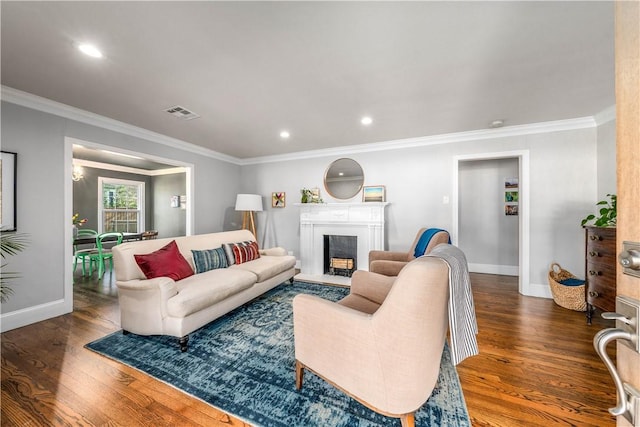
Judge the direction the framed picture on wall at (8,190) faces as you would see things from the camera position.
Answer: facing the viewer and to the right of the viewer

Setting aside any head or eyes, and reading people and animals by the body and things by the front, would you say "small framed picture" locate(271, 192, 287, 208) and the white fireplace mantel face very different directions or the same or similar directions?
same or similar directions

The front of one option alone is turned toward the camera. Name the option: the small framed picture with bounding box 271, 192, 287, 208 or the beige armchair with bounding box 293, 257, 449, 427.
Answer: the small framed picture

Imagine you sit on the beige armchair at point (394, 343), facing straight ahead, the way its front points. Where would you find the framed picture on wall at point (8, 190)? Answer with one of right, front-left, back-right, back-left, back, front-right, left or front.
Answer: front-left

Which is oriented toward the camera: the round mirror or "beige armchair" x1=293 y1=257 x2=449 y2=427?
the round mirror

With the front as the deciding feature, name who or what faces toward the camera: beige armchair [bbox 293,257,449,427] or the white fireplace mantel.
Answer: the white fireplace mantel

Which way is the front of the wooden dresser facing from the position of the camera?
facing the viewer and to the left of the viewer

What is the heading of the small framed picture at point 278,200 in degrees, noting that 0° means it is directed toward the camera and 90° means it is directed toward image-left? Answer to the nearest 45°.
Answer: approximately 0°

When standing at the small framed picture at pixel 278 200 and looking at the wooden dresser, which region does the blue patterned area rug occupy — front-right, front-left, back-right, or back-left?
front-right

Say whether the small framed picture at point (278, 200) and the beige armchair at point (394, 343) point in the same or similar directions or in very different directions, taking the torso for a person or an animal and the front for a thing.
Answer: very different directions

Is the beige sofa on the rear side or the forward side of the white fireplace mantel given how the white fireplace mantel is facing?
on the forward side

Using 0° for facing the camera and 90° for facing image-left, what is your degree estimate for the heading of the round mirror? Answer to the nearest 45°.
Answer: approximately 0°

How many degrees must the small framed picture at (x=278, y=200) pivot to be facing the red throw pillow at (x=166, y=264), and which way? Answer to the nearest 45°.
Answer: approximately 45° to its right

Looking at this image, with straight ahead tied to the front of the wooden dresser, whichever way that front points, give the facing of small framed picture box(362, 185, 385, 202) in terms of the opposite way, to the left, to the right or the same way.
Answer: to the left

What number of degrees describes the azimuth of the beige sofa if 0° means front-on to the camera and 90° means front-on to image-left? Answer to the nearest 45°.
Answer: approximately 315°

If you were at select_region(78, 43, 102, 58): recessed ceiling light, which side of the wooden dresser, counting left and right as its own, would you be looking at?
front

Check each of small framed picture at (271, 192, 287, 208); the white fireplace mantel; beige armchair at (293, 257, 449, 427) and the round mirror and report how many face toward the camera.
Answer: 3

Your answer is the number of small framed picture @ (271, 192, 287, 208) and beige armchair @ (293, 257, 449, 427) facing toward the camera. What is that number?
1

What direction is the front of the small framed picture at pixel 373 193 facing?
toward the camera

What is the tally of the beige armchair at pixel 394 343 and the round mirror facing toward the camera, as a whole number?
1

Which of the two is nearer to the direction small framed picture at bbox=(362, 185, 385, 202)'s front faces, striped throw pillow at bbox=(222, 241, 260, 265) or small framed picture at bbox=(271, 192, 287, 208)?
the striped throw pillow
